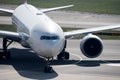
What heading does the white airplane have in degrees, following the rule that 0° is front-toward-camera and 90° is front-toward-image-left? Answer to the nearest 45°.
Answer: approximately 0°
